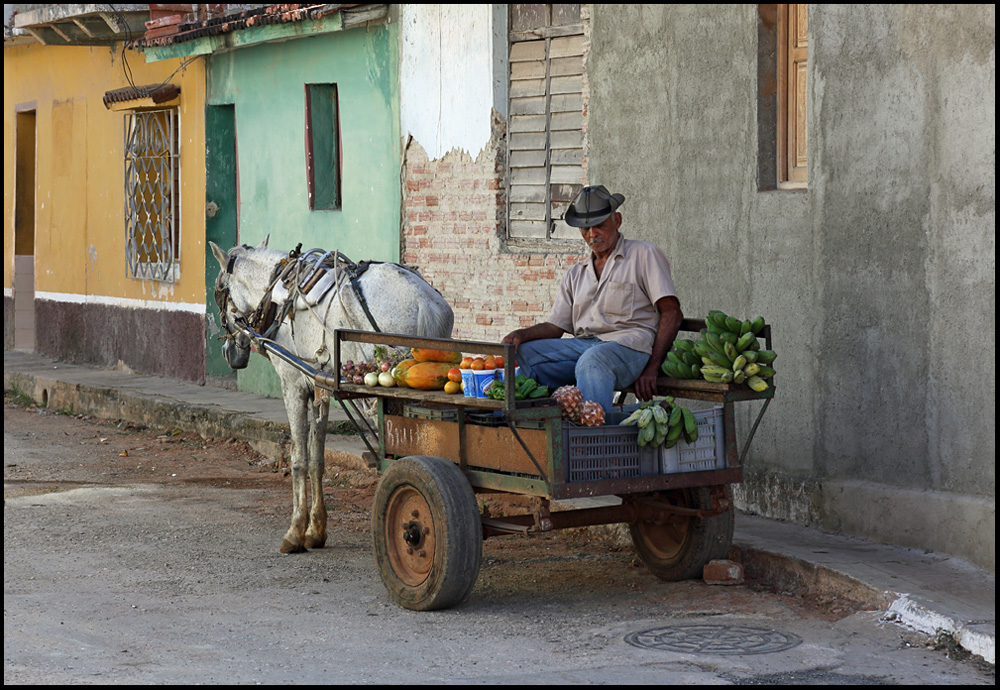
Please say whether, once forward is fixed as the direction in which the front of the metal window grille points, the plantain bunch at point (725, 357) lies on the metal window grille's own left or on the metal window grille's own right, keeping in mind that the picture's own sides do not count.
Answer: on the metal window grille's own left

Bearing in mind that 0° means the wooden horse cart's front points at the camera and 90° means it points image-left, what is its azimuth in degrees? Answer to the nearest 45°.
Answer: approximately 135°

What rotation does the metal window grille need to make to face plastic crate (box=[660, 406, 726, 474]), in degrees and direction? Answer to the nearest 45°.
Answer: approximately 45° to its left

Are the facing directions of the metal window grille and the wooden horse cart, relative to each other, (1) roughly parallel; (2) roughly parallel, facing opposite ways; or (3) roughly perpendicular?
roughly perpendicular

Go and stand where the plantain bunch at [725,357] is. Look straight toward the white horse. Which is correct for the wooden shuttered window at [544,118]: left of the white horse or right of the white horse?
right
